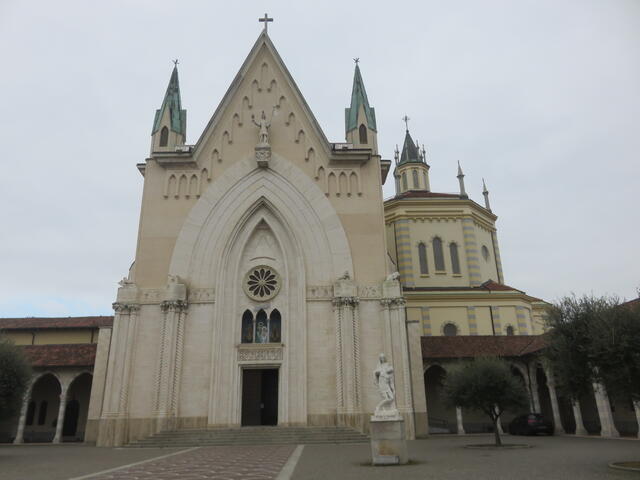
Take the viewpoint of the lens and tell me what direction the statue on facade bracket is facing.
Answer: facing the viewer

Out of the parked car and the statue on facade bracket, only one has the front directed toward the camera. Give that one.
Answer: the statue on facade bracket

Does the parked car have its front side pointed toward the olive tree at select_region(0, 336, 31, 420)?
no

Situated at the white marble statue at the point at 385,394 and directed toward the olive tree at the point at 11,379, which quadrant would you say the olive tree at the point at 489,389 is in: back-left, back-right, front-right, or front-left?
back-right

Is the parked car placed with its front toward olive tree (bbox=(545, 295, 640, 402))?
no

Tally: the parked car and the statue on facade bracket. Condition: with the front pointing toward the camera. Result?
1

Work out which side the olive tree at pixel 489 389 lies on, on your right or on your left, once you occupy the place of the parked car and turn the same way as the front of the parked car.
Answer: on your right
